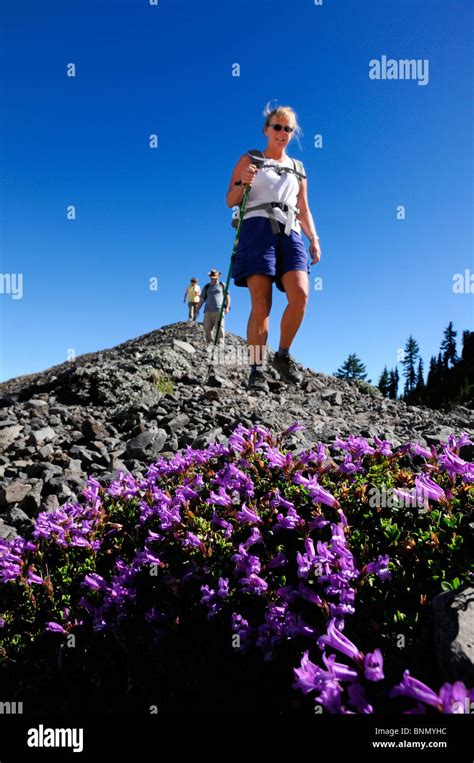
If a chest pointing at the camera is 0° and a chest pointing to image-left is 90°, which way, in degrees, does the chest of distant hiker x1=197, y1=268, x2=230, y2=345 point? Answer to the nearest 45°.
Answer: approximately 0°

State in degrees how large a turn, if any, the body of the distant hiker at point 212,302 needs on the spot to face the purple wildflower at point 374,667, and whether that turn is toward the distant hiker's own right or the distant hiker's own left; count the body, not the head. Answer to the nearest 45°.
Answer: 0° — they already face it

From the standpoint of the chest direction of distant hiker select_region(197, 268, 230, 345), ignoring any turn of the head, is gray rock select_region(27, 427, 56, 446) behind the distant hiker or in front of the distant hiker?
in front

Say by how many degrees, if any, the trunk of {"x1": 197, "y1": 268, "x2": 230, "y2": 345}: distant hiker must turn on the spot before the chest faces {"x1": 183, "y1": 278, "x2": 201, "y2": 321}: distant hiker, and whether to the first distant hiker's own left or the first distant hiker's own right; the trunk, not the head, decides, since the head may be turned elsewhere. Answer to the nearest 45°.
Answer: approximately 180°

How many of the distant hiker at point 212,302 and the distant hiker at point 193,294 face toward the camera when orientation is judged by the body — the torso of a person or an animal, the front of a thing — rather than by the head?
2

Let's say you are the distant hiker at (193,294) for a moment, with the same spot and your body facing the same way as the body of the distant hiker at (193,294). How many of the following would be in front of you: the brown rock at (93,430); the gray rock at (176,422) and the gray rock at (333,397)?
3

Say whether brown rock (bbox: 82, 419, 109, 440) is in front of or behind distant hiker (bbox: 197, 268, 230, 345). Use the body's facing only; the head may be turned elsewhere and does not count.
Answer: in front

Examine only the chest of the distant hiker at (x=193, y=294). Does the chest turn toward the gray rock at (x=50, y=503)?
yes

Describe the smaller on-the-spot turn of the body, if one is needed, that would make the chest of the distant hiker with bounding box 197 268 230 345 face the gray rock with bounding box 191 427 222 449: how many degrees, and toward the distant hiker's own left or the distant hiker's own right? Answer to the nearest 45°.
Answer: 0° — they already face it

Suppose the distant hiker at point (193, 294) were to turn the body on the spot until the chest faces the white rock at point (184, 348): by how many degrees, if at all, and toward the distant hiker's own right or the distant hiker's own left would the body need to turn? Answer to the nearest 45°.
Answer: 0° — they already face it

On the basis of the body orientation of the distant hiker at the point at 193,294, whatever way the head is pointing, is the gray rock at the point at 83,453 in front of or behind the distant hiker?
in front
